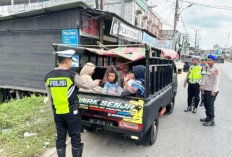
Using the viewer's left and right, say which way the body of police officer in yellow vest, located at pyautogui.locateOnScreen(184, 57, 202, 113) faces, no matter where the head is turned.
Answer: facing the viewer and to the left of the viewer

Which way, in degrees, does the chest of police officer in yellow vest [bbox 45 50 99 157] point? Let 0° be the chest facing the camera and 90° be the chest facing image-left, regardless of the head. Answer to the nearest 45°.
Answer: approximately 225°

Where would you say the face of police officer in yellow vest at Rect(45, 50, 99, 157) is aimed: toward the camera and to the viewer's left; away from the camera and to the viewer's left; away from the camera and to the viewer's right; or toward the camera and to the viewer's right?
away from the camera and to the viewer's right

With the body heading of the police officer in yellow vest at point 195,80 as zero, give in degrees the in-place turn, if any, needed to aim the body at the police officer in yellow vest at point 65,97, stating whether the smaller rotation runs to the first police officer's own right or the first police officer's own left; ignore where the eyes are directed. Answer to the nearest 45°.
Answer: approximately 45° to the first police officer's own left

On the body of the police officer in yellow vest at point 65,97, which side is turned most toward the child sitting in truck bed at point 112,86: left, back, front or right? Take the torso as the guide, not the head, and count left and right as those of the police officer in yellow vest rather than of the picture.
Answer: front

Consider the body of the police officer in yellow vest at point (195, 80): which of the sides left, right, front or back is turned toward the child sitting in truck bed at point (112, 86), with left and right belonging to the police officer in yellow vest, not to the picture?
front
